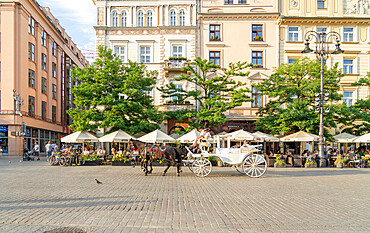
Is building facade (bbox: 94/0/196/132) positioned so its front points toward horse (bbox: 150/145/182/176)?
yes

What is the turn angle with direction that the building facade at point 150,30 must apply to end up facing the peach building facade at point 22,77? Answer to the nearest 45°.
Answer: approximately 90° to its right

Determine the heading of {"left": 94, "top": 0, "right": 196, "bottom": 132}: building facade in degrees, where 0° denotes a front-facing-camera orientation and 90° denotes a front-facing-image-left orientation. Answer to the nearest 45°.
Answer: approximately 0°

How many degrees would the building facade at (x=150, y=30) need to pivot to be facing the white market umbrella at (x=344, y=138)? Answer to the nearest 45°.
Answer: approximately 45° to its left

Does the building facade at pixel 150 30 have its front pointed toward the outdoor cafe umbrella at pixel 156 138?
yes
